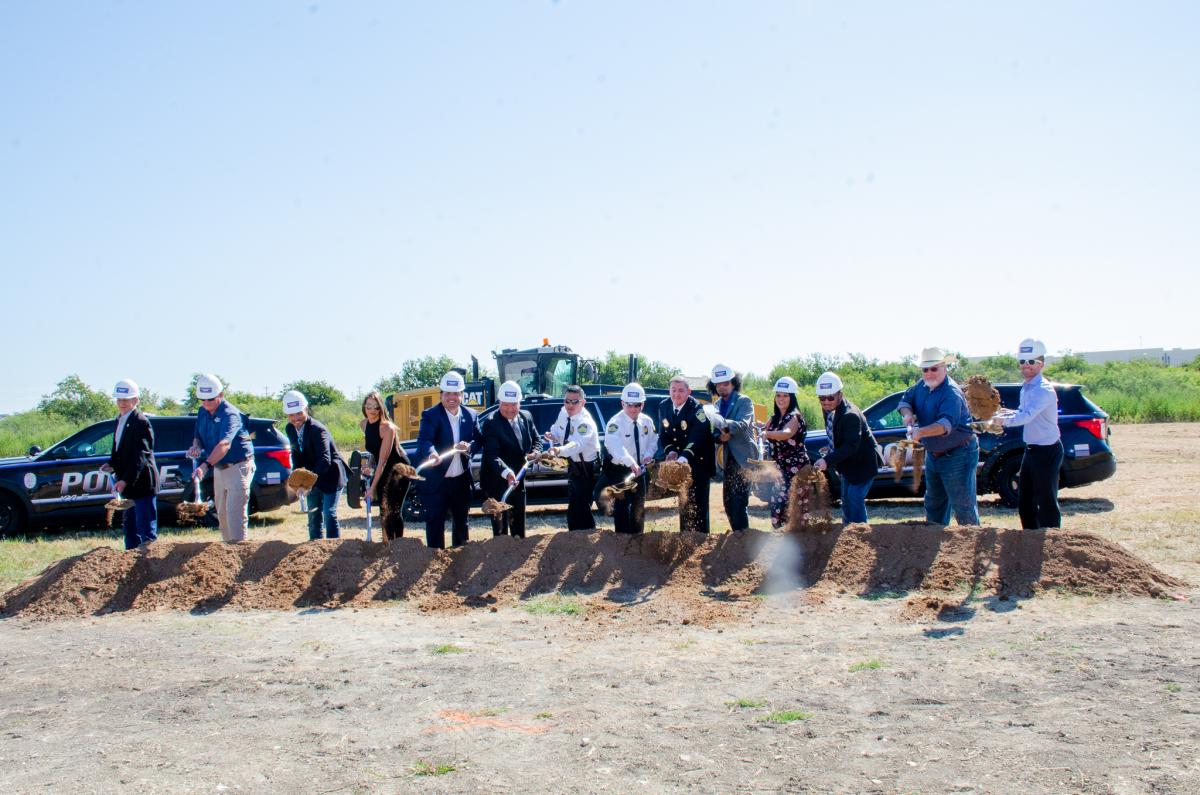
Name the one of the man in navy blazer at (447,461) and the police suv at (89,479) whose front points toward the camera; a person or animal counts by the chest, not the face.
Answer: the man in navy blazer

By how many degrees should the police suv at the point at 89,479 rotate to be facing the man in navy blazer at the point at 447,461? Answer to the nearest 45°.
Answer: approximately 135° to its left

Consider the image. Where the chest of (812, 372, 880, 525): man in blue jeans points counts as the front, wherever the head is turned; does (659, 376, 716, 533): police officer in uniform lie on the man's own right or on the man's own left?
on the man's own right

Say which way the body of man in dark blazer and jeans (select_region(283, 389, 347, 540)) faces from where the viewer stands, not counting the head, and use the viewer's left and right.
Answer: facing the viewer and to the left of the viewer

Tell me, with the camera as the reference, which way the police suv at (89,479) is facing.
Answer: facing to the left of the viewer

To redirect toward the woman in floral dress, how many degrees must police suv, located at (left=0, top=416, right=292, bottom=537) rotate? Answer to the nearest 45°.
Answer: approximately 135° to its left

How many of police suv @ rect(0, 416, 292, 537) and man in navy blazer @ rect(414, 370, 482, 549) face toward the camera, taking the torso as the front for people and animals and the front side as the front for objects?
1

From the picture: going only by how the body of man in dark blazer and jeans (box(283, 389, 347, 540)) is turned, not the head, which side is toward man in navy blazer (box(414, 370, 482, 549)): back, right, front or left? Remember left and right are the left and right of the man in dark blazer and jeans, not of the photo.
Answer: left

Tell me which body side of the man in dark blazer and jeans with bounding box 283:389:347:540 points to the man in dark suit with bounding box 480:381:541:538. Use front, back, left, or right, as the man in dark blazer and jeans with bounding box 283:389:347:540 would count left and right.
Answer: left

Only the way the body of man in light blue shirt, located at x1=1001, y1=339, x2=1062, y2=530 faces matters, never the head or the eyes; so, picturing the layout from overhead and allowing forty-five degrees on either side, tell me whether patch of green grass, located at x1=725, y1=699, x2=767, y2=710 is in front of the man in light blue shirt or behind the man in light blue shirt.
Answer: in front

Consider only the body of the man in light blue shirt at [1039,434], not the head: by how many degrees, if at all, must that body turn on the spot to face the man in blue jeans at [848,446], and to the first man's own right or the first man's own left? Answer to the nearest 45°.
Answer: approximately 45° to the first man's own right

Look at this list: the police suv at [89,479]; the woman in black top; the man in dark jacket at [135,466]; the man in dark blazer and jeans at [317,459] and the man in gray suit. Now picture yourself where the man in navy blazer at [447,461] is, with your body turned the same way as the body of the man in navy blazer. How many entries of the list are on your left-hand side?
1

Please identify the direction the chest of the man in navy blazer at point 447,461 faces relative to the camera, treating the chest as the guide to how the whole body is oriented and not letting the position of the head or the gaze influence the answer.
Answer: toward the camera

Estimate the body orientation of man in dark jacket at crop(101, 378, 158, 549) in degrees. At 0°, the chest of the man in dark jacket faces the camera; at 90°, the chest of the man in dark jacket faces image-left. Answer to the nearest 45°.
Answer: approximately 45°
